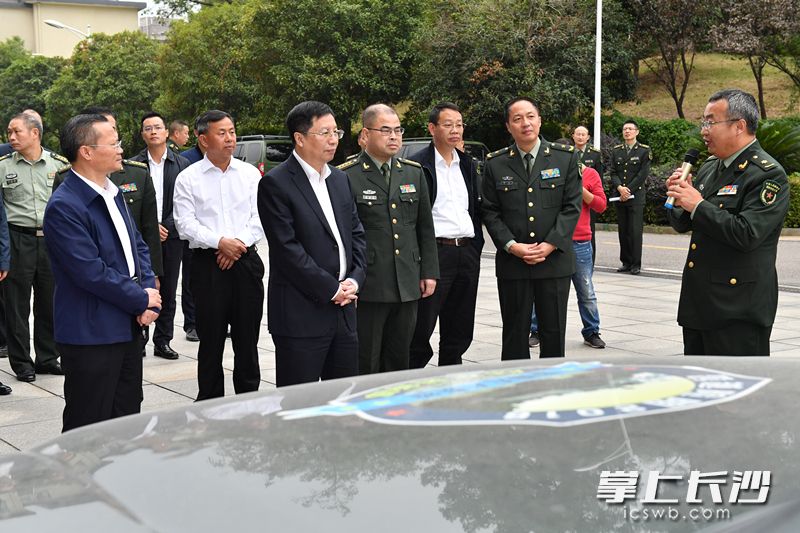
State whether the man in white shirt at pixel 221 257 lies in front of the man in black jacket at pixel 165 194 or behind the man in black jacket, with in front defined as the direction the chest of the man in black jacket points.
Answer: in front

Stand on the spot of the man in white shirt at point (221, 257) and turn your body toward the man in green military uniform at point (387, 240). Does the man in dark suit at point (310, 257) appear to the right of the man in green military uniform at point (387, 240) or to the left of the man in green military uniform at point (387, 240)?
right

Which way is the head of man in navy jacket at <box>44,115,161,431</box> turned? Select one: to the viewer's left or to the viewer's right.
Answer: to the viewer's right

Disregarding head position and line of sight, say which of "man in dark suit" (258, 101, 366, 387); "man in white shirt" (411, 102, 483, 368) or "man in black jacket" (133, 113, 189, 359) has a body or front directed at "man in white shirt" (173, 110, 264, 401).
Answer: the man in black jacket

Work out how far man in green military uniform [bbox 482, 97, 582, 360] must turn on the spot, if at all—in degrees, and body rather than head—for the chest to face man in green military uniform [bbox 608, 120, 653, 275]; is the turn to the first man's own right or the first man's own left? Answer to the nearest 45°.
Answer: approximately 180°

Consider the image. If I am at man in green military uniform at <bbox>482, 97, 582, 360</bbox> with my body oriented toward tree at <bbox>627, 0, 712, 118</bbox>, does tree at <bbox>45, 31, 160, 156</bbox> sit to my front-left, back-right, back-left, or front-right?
front-left

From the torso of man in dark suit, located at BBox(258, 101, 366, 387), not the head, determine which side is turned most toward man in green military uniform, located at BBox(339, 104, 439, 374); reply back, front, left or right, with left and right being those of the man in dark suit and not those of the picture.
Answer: left

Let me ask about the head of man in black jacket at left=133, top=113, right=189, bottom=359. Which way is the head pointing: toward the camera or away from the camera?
toward the camera

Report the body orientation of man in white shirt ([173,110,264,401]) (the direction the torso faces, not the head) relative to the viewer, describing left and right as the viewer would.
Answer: facing the viewer and to the right of the viewer

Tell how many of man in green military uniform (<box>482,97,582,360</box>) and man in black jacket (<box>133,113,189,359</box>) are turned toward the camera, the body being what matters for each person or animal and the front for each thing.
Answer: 2

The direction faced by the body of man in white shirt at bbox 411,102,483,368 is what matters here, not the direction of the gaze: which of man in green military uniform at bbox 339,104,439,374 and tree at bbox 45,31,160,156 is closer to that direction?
the man in green military uniform

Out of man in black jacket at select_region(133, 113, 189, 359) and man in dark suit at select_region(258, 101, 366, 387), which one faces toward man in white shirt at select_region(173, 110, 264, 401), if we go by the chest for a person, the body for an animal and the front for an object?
the man in black jacket

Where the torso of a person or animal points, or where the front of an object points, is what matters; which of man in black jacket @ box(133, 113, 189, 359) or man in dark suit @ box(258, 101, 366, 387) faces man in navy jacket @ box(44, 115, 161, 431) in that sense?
the man in black jacket

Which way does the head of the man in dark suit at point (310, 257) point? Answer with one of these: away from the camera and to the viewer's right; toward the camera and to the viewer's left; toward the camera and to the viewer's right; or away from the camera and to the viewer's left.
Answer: toward the camera and to the viewer's right

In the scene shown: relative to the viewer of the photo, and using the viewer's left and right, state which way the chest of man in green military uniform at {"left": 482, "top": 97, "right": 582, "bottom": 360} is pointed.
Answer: facing the viewer

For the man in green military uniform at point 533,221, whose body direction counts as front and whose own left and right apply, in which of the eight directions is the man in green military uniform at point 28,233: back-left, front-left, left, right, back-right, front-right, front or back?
right

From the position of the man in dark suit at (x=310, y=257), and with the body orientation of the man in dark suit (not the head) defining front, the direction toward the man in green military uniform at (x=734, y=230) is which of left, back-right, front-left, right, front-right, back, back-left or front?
front-left

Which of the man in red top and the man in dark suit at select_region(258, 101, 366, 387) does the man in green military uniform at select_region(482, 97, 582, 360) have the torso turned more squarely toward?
the man in dark suit

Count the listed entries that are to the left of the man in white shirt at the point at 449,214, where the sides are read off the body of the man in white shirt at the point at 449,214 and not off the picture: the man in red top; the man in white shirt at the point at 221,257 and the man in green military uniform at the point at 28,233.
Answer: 1

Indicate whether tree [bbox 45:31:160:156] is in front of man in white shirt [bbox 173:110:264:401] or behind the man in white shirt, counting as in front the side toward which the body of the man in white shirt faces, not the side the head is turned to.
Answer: behind
